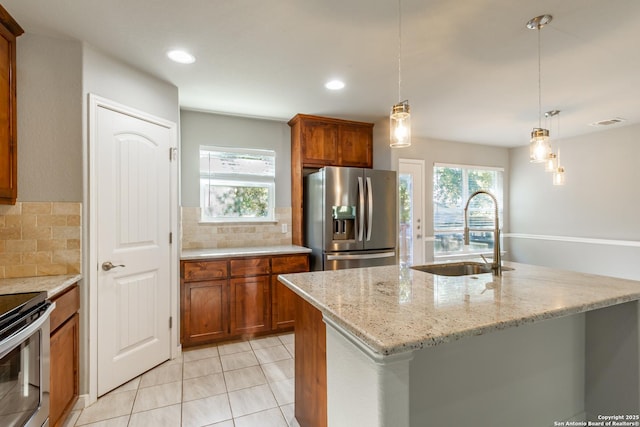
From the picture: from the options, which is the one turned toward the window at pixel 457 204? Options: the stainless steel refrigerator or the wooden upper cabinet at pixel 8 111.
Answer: the wooden upper cabinet

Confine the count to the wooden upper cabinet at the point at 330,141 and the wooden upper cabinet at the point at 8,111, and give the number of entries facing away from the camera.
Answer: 0

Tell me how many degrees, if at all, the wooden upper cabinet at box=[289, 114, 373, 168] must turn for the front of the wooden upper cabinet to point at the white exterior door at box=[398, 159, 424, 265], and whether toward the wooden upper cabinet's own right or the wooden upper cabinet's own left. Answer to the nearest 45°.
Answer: approximately 90° to the wooden upper cabinet's own left

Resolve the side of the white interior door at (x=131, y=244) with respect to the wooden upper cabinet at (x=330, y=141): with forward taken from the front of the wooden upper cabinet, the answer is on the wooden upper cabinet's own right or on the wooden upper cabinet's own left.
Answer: on the wooden upper cabinet's own right

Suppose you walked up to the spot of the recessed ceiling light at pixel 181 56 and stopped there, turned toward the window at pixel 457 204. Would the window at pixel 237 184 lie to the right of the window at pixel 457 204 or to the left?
left

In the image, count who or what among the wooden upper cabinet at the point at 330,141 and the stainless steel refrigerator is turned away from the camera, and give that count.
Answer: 0

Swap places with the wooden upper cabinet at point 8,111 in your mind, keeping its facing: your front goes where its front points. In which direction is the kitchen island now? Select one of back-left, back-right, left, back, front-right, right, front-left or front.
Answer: front-right

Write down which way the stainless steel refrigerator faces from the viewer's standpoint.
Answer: facing the viewer and to the right of the viewer

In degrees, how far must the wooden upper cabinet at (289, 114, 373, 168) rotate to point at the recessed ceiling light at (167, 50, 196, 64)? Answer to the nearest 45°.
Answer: approximately 90° to its right

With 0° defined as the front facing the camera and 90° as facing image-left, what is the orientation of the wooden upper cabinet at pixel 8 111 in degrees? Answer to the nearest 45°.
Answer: approximately 270°
